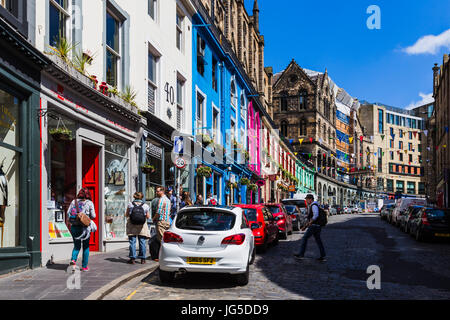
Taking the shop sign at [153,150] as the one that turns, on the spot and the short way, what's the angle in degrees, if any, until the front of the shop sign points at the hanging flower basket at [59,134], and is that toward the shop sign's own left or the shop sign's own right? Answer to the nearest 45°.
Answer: approximately 45° to the shop sign's own right

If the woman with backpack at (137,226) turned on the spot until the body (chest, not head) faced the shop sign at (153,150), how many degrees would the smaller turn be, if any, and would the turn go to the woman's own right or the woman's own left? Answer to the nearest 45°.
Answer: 0° — they already face it

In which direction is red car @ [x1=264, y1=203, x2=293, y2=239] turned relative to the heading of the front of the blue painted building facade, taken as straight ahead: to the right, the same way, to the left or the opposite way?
to the left

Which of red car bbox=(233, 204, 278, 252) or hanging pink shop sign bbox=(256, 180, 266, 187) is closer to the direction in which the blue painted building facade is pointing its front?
the red car

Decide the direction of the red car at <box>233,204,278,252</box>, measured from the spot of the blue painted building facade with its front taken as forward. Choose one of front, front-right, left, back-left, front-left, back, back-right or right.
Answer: front-right

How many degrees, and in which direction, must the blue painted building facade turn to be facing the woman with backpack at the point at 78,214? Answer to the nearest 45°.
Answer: approximately 45° to its right

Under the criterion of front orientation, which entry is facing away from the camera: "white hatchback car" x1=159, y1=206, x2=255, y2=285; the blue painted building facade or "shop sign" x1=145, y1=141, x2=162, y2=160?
the white hatchback car

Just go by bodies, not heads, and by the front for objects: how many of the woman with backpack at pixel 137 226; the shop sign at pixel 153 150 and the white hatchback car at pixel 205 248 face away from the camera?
2

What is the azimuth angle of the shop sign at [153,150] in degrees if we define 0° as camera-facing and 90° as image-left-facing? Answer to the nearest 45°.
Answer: approximately 315°

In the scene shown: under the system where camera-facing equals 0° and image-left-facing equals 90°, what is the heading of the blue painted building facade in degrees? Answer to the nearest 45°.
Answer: approximately 315°

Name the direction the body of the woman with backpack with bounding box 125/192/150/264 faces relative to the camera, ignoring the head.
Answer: away from the camera

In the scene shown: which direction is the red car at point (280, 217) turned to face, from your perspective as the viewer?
facing away from the viewer and to the right of the viewer

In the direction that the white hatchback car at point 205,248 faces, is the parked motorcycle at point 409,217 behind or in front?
in front

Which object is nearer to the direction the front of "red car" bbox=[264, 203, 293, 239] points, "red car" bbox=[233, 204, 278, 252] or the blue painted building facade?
the blue painted building facade

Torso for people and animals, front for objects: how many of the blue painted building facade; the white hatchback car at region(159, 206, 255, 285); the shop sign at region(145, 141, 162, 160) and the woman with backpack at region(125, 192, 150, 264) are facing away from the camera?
2

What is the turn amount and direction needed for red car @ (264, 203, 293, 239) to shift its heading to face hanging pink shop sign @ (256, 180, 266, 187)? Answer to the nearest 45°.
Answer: approximately 45° to its left
